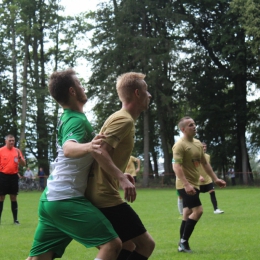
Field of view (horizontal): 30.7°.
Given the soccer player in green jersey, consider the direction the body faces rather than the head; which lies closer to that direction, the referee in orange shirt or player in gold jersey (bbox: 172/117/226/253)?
the player in gold jersey

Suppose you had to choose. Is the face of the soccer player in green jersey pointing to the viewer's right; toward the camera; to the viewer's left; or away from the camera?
to the viewer's right

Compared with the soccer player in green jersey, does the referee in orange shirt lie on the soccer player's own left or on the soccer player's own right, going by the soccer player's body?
on the soccer player's own left

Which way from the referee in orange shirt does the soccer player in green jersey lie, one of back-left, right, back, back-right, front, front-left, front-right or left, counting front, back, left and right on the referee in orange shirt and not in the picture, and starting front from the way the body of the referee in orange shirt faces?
front

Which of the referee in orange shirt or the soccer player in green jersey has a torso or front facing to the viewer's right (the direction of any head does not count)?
the soccer player in green jersey

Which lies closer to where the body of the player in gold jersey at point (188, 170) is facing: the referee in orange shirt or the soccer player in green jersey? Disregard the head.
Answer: the soccer player in green jersey

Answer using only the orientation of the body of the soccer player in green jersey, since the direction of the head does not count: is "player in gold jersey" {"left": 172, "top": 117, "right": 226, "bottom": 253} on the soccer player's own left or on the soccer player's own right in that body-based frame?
on the soccer player's own left

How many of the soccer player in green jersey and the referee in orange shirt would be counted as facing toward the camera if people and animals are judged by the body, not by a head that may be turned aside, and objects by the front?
1

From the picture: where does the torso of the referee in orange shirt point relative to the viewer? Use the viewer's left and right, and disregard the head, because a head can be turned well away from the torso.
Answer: facing the viewer
